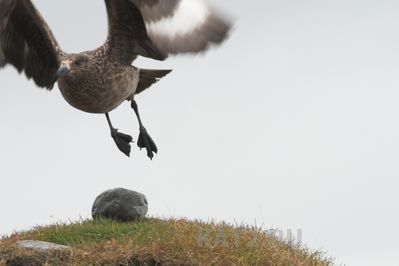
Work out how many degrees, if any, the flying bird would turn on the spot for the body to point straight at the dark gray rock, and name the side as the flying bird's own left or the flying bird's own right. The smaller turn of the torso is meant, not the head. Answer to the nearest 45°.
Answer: approximately 135° to the flying bird's own right
